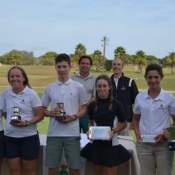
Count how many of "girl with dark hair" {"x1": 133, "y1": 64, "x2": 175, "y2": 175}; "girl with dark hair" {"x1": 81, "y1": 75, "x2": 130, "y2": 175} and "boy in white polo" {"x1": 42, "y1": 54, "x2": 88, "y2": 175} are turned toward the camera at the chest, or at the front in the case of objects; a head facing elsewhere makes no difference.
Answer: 3

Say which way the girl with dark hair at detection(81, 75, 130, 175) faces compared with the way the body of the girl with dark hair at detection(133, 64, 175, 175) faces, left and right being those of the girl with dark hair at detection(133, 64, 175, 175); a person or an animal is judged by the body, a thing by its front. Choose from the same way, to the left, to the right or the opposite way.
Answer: the same way

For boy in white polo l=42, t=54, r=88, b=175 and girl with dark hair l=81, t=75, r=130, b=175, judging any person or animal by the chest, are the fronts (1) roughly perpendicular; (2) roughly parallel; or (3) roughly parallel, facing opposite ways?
roughly parallel

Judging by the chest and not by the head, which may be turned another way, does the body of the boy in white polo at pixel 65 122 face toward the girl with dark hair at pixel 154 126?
no

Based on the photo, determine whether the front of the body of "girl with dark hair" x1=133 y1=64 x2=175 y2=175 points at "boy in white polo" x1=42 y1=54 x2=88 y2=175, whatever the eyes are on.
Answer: no

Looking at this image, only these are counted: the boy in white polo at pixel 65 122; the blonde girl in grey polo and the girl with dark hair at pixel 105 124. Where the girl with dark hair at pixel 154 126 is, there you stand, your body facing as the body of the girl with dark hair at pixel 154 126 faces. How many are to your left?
0

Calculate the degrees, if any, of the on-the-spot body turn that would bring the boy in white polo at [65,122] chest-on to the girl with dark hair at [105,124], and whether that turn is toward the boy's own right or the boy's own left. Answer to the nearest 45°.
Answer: approximately 90° to the boy's own left

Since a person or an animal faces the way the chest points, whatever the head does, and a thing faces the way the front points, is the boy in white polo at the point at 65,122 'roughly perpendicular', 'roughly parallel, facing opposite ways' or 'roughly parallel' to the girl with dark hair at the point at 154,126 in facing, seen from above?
roughly parallel

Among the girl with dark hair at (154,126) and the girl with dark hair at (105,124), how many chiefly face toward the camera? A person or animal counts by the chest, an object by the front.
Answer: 2

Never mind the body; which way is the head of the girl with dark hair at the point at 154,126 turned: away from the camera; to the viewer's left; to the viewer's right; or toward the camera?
toward the camera

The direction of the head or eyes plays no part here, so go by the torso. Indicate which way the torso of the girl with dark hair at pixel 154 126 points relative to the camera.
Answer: toward the camera

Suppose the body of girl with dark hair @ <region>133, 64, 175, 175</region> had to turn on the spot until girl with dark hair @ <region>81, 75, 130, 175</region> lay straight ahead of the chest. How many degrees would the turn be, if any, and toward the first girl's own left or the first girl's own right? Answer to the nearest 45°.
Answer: approximately 90° to the first girl's own right

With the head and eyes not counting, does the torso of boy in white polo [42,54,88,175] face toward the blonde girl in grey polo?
no

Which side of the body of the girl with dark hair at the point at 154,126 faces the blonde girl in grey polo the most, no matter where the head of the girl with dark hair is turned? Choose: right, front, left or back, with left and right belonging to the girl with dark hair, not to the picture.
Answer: right
